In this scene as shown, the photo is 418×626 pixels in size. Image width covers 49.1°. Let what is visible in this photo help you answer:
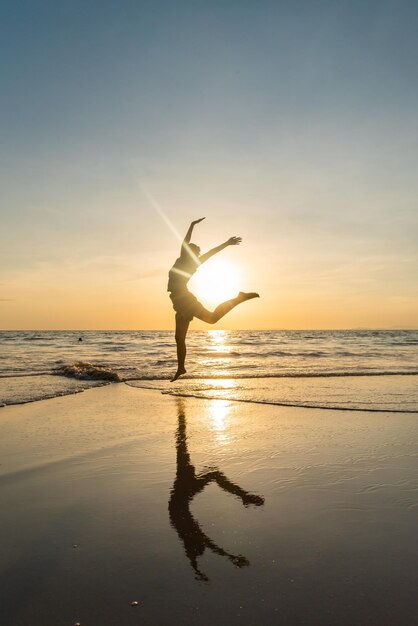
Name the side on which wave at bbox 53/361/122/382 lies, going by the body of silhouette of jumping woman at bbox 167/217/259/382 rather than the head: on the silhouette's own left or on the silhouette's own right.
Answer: on the silhouette's own right

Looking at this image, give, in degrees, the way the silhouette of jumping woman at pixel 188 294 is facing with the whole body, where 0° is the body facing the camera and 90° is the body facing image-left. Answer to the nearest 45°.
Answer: approximately 90°
